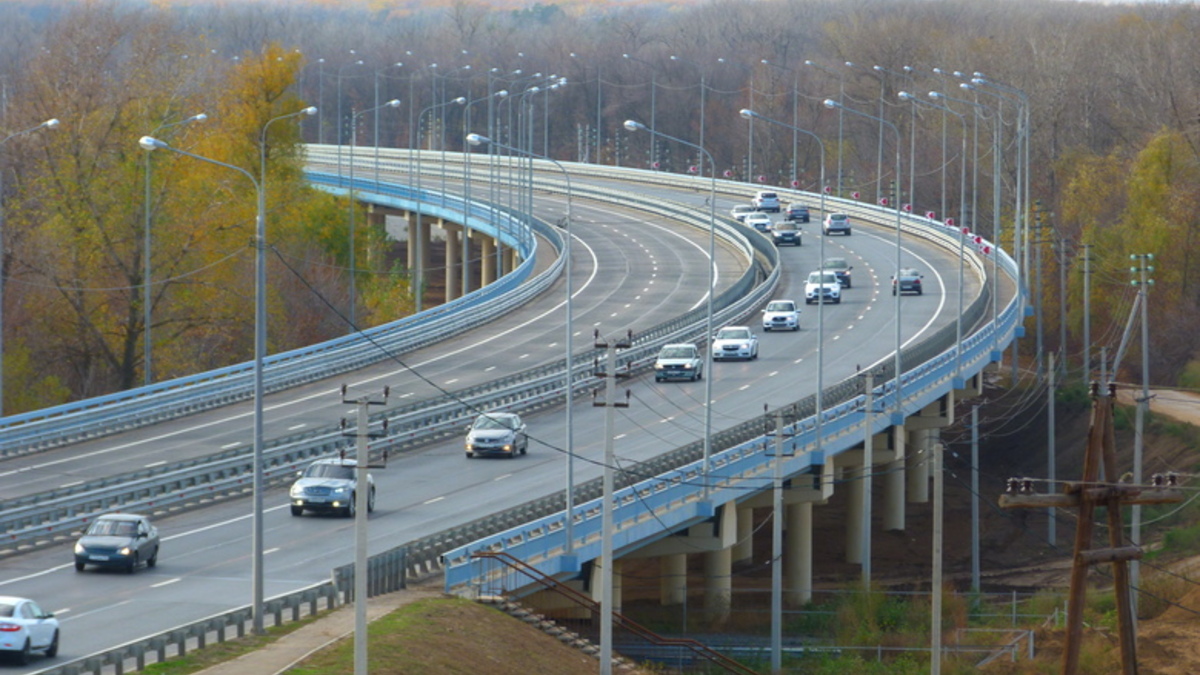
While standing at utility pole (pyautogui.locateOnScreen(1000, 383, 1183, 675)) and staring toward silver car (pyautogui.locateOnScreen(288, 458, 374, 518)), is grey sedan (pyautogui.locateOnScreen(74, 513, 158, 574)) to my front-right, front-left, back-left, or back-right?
front-left

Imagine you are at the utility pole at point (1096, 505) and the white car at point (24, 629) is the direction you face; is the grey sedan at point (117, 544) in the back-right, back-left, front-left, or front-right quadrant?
front-right

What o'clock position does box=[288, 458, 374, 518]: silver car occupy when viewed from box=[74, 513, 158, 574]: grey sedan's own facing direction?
The silver car is roughly at 6 o'clock from the grey sedan.

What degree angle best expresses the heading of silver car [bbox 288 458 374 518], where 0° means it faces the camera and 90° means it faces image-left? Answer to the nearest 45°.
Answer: approximately 45°

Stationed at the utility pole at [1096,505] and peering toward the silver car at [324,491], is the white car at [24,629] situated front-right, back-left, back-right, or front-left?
front-left

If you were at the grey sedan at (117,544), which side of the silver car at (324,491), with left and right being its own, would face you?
front

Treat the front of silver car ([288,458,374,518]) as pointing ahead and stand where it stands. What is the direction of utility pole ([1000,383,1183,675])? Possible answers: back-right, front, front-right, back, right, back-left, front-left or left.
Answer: left

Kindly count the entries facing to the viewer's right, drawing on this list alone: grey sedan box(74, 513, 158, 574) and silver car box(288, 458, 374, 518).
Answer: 0

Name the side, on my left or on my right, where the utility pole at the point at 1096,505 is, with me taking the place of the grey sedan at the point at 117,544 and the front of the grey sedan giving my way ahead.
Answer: on my left

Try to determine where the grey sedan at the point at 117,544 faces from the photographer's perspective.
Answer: facing the viewer and to the left of the viewer

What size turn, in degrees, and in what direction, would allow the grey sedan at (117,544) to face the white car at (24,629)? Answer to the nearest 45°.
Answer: approximately 45° to its left

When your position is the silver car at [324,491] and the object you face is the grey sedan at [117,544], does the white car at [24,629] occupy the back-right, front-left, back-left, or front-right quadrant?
front-left
